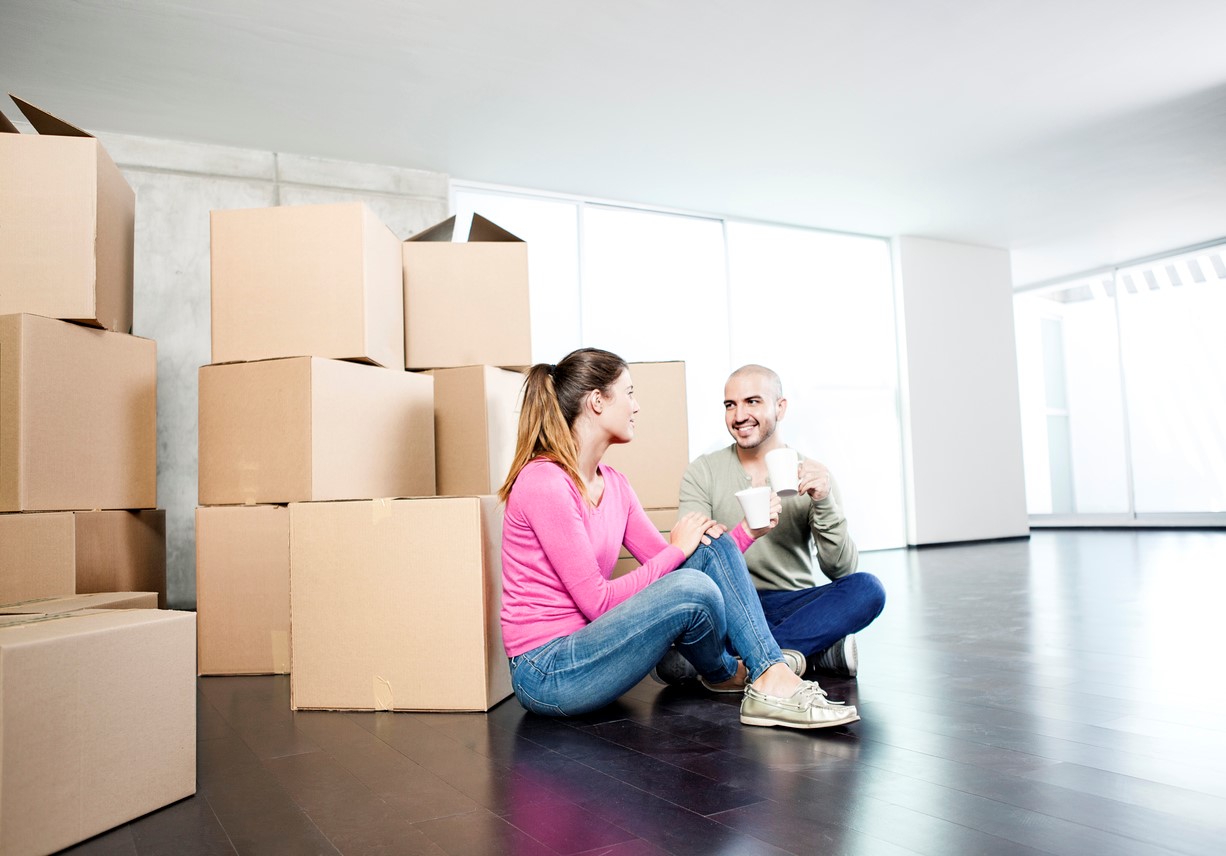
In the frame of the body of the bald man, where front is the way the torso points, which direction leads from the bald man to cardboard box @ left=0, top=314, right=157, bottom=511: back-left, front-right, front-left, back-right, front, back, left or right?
right

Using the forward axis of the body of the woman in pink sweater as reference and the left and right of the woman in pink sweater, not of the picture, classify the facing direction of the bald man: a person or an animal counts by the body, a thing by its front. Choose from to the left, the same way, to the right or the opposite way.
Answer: to the right

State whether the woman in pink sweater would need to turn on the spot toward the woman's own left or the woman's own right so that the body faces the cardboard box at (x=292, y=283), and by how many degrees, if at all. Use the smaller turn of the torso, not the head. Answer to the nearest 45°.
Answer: approximately 135° to the woman's own left

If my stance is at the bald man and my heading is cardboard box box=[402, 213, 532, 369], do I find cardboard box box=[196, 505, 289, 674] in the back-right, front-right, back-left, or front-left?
front-left

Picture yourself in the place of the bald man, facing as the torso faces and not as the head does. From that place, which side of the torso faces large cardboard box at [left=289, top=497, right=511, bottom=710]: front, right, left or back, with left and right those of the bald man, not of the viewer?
right

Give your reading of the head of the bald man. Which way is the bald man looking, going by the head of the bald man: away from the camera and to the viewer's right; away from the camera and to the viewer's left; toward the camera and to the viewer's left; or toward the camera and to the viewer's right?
toward the camera and to the viewer's left

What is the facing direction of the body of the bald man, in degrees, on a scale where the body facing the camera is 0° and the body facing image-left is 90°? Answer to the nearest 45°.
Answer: approximately 0°

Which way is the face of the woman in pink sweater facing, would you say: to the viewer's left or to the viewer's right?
to the viewer's right

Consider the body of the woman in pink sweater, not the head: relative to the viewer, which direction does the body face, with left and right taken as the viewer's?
facing to the right of the viewer

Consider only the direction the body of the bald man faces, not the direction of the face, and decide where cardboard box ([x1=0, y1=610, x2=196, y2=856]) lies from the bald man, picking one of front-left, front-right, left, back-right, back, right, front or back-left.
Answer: front-right

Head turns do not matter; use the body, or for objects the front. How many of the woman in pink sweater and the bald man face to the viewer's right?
1

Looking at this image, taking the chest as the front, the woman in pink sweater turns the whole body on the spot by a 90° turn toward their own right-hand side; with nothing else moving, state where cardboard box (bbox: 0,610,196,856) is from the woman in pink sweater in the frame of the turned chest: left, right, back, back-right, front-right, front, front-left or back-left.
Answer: front-right

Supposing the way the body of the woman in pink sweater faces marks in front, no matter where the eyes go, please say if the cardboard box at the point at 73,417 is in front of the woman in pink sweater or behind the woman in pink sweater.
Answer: behind
